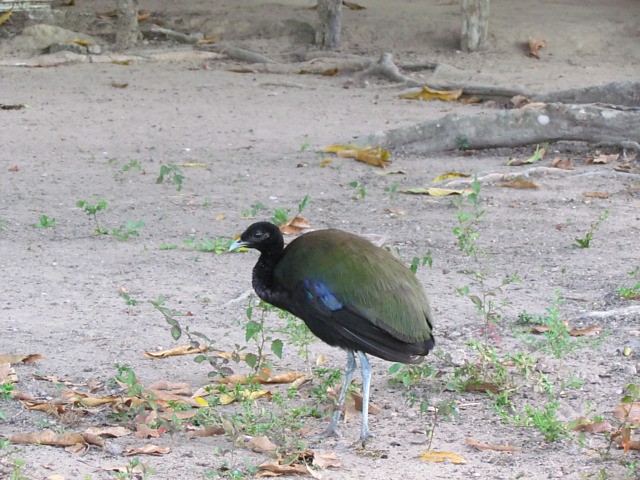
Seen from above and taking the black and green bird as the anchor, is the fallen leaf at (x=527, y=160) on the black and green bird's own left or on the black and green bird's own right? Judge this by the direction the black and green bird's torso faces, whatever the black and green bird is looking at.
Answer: on the black and green bird's own right

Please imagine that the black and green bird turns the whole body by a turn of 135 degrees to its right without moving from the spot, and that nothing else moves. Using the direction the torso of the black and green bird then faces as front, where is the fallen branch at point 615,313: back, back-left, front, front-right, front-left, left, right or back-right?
front

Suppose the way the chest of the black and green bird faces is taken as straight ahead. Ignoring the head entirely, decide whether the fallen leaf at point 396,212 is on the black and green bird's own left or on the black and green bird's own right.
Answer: on the black and green bird's own right

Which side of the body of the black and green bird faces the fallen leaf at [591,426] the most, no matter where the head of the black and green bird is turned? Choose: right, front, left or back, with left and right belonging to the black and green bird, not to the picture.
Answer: back

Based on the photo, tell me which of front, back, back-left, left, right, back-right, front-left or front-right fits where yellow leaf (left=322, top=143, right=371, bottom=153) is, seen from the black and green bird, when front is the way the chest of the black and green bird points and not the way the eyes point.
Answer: right

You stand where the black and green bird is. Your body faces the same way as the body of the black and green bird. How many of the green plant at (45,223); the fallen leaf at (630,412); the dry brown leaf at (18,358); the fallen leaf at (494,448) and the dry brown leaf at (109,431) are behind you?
2

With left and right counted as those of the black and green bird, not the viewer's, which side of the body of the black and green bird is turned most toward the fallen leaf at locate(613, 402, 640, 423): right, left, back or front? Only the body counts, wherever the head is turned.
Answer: back

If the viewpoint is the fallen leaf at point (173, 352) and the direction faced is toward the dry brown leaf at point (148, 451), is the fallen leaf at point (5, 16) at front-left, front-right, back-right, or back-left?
back-right

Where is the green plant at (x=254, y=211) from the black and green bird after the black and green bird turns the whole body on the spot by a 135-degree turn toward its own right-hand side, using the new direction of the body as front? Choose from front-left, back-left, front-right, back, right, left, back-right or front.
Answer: front-left

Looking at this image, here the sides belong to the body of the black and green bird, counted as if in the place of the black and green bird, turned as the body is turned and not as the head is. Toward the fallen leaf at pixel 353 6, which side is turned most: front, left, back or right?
right

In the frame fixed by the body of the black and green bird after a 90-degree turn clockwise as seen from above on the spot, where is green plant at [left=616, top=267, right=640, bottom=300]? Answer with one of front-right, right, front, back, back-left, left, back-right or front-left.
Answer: front-right

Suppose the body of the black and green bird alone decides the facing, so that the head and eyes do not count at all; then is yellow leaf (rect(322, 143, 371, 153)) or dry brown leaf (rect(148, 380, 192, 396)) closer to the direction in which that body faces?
the dry brown leaf

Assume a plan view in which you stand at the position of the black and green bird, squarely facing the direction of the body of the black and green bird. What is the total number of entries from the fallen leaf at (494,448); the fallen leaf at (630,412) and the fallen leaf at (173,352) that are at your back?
2

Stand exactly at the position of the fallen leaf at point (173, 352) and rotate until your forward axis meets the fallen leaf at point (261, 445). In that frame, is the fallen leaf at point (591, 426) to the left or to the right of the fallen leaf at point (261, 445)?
left

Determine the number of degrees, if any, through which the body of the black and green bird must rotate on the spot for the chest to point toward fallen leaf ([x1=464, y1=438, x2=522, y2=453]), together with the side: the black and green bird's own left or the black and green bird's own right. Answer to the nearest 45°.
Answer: approximately 180°

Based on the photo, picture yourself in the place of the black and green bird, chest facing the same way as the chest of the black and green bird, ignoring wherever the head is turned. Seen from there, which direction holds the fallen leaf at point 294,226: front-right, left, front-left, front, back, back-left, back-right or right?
right

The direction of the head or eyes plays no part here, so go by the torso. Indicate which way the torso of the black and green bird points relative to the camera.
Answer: to the viewer's left

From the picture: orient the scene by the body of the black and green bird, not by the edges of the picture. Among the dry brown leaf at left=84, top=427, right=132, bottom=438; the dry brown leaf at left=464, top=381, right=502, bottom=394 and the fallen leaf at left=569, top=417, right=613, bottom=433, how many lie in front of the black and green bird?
1
